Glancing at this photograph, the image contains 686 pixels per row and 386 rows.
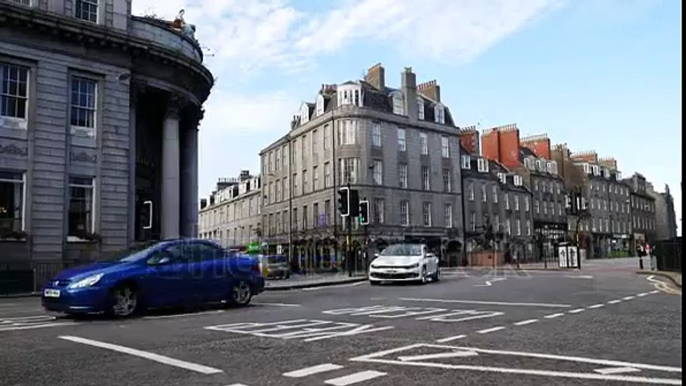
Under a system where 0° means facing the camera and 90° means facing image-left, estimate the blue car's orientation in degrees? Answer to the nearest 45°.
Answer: approximately 45°

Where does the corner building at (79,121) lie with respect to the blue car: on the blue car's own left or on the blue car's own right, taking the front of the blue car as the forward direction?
on the blue car's own right

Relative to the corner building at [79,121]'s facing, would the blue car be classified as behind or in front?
in front

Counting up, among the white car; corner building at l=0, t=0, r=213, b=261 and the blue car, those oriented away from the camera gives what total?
0

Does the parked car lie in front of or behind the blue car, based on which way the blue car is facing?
behind

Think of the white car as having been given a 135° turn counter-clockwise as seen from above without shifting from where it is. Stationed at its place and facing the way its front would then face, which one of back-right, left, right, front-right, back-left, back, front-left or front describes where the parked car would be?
back-left

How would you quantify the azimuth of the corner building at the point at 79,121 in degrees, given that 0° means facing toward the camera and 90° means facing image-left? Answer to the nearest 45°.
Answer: approximately 315°

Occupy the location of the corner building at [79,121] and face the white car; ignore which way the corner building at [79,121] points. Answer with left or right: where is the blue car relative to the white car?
right

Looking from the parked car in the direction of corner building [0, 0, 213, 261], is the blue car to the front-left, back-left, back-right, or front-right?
front-left

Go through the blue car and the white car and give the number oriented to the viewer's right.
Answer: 0

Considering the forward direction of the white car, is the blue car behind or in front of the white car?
in front
